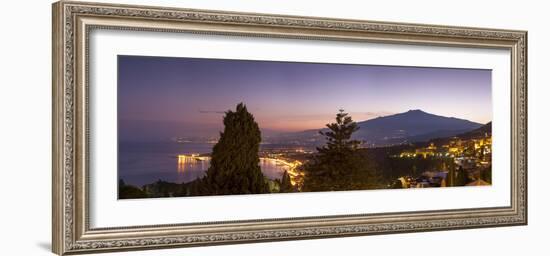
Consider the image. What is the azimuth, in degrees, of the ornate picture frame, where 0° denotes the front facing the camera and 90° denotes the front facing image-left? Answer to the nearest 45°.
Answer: approximately 315°
